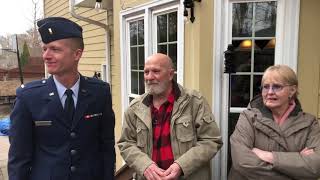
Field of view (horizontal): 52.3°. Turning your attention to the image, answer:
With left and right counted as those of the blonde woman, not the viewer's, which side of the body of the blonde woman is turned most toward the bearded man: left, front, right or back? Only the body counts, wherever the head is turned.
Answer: right

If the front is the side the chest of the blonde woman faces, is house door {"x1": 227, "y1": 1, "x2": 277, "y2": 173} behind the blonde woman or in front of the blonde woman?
behind

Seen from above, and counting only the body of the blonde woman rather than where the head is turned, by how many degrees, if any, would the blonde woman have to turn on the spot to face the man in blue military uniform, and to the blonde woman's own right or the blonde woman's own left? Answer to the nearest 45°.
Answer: approximately 45° to the blonde woman's own right

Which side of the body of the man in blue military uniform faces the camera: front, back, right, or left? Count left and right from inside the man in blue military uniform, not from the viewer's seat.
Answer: front

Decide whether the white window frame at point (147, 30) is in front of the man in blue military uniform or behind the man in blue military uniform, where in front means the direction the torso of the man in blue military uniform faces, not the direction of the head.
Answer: behind

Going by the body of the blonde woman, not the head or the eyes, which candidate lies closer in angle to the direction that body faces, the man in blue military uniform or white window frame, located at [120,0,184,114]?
the man in blue military uniform

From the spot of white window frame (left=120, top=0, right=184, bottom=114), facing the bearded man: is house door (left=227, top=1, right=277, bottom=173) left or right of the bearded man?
left

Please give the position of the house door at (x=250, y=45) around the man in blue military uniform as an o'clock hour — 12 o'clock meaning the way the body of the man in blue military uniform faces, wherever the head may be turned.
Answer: The house door is roughly at 8 o'clock from the man in blue military uniform.

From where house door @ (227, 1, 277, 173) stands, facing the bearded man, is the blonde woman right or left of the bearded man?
left

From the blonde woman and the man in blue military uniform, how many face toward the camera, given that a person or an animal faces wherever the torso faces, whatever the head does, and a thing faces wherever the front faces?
2

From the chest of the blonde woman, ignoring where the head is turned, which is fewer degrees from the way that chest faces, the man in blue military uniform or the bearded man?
the man in blue military uniform

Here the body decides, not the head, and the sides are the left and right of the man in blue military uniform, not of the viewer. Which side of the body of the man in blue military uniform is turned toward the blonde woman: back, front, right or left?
left

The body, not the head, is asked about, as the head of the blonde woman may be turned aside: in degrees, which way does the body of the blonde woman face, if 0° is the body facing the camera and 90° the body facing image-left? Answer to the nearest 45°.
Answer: approximately 0°
